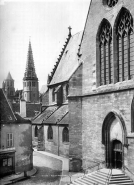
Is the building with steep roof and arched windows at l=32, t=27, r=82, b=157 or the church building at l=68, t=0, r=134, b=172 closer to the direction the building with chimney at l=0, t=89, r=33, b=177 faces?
the church building

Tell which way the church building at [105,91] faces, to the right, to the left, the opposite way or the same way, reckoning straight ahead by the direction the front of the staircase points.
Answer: the same way

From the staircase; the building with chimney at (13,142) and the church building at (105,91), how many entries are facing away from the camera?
0

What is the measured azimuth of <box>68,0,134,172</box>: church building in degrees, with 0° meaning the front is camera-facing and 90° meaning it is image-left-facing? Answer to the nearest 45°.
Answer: approximately 45°

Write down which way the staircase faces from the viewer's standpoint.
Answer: facing the viewer and to the left of the viewer

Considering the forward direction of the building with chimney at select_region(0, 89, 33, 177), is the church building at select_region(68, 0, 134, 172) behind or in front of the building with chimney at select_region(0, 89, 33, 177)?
in front

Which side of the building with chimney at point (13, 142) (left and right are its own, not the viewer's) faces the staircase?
front

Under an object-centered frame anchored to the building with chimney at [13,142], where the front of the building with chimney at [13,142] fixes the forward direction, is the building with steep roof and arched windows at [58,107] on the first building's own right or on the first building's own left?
on the first building's own left

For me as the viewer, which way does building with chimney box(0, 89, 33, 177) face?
facing the viewer and to the right of the viewer

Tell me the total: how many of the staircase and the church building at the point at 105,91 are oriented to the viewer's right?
0
